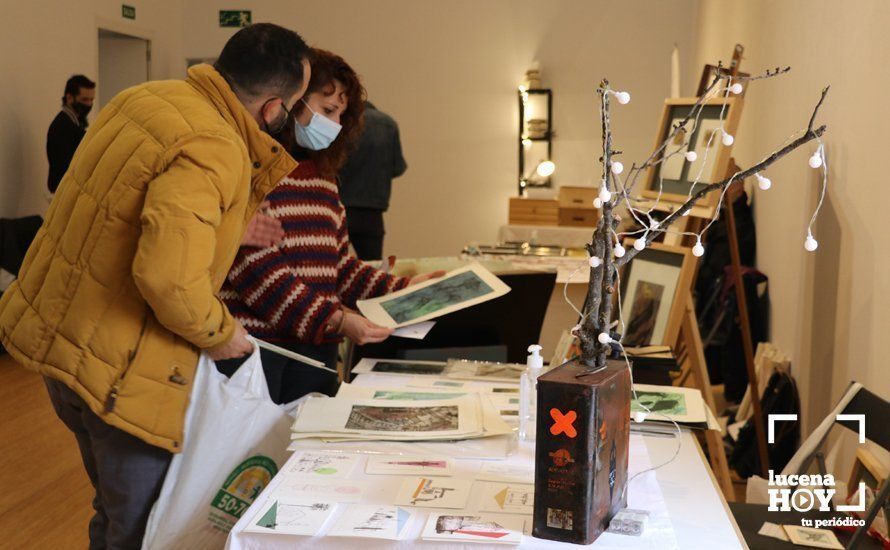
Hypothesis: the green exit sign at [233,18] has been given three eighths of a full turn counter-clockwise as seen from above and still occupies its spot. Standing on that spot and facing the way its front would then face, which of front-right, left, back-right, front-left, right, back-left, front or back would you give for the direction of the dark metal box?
back-right

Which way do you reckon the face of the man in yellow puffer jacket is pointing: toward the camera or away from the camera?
away from the camera

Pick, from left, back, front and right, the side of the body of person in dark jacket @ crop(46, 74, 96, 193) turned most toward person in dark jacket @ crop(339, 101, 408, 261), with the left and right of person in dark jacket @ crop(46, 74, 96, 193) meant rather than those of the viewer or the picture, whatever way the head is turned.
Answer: front

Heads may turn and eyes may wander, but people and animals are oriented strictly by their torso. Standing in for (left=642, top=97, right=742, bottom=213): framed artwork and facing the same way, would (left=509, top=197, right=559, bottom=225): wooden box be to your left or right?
on your right

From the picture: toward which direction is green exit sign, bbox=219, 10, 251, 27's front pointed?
toward the camera

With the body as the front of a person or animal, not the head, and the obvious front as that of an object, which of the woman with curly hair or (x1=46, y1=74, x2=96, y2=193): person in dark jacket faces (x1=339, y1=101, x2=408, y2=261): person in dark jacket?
(x1=46, y1=74, x2=96, y2=193): person in dark jacket

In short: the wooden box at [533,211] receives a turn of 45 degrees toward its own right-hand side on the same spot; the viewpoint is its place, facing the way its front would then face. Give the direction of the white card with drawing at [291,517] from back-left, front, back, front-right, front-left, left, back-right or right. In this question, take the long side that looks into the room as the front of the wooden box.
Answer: front-left

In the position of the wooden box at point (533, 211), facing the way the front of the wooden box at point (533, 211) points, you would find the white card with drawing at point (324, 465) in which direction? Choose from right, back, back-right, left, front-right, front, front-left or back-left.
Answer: front

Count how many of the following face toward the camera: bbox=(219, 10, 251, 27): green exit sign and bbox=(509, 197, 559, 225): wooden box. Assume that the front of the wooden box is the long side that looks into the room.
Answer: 2

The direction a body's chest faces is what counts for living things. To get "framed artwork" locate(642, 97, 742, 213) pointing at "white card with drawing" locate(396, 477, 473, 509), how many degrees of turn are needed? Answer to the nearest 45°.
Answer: approximately 45° to its left

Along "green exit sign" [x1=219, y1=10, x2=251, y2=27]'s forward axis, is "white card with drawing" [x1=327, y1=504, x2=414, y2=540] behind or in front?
in front

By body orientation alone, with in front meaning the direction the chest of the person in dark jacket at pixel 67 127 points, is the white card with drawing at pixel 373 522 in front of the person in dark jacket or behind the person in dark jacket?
in front

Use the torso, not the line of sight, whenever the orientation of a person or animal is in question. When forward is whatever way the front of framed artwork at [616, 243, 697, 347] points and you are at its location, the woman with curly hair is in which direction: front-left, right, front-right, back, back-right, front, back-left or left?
front
